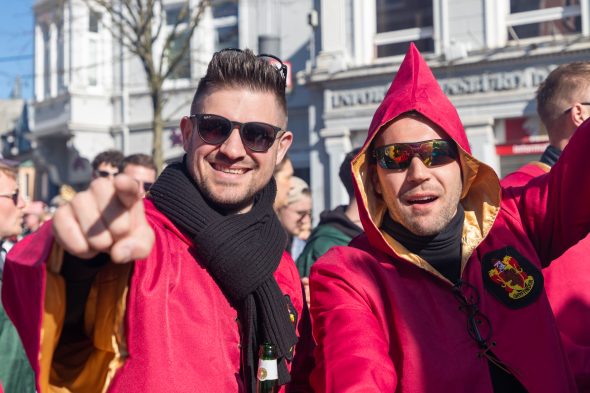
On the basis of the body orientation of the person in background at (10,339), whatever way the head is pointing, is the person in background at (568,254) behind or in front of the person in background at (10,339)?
in front

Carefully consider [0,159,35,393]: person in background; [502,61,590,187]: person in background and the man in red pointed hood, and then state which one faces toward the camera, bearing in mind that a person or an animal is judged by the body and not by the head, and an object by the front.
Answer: the man in red pointed hood

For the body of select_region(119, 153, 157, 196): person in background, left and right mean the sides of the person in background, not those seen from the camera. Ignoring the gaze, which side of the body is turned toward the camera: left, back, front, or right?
front

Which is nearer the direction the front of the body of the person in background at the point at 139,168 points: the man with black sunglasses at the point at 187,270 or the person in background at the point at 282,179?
the man with black sunglasses
